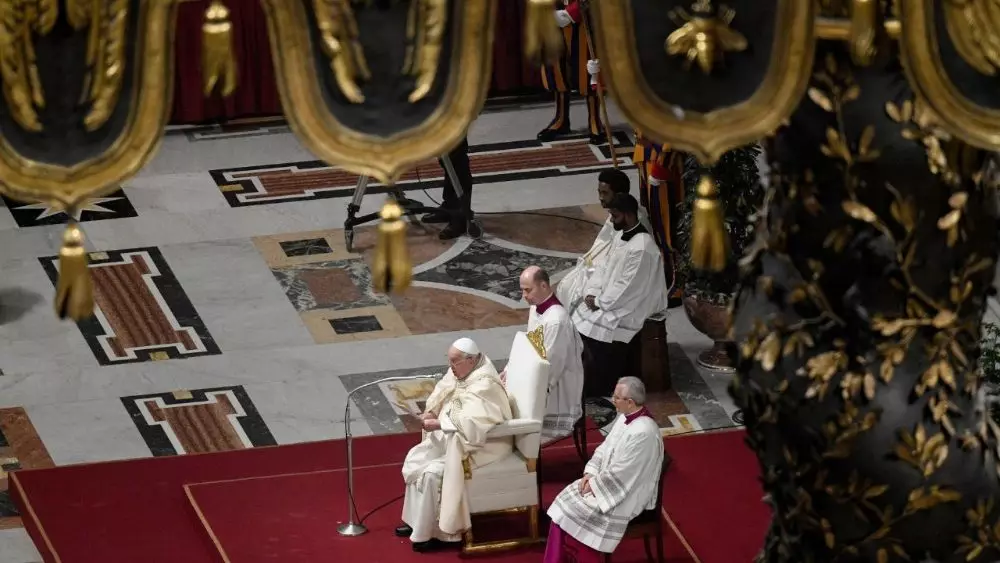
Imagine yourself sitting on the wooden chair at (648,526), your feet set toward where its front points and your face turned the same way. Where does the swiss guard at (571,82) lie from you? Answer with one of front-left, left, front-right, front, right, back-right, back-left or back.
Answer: right

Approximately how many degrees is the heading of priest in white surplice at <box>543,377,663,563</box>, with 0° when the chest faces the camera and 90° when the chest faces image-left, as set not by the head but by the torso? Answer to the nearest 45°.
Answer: approximately 90°

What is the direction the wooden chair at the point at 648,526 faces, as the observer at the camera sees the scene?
facing to the left of the viewer

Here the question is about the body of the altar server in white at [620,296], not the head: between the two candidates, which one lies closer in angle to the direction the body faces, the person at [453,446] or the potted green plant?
the person

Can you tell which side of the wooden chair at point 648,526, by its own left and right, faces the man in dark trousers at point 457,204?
right

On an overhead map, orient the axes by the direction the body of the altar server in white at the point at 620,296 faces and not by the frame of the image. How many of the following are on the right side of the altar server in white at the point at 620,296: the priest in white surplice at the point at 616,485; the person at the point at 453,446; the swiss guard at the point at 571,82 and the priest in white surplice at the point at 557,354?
1

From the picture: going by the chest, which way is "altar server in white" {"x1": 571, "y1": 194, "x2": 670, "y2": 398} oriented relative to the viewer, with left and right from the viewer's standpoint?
facing to the left of the viewer

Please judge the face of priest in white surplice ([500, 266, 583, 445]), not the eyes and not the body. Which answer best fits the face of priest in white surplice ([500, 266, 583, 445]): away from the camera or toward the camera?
toward the camera
